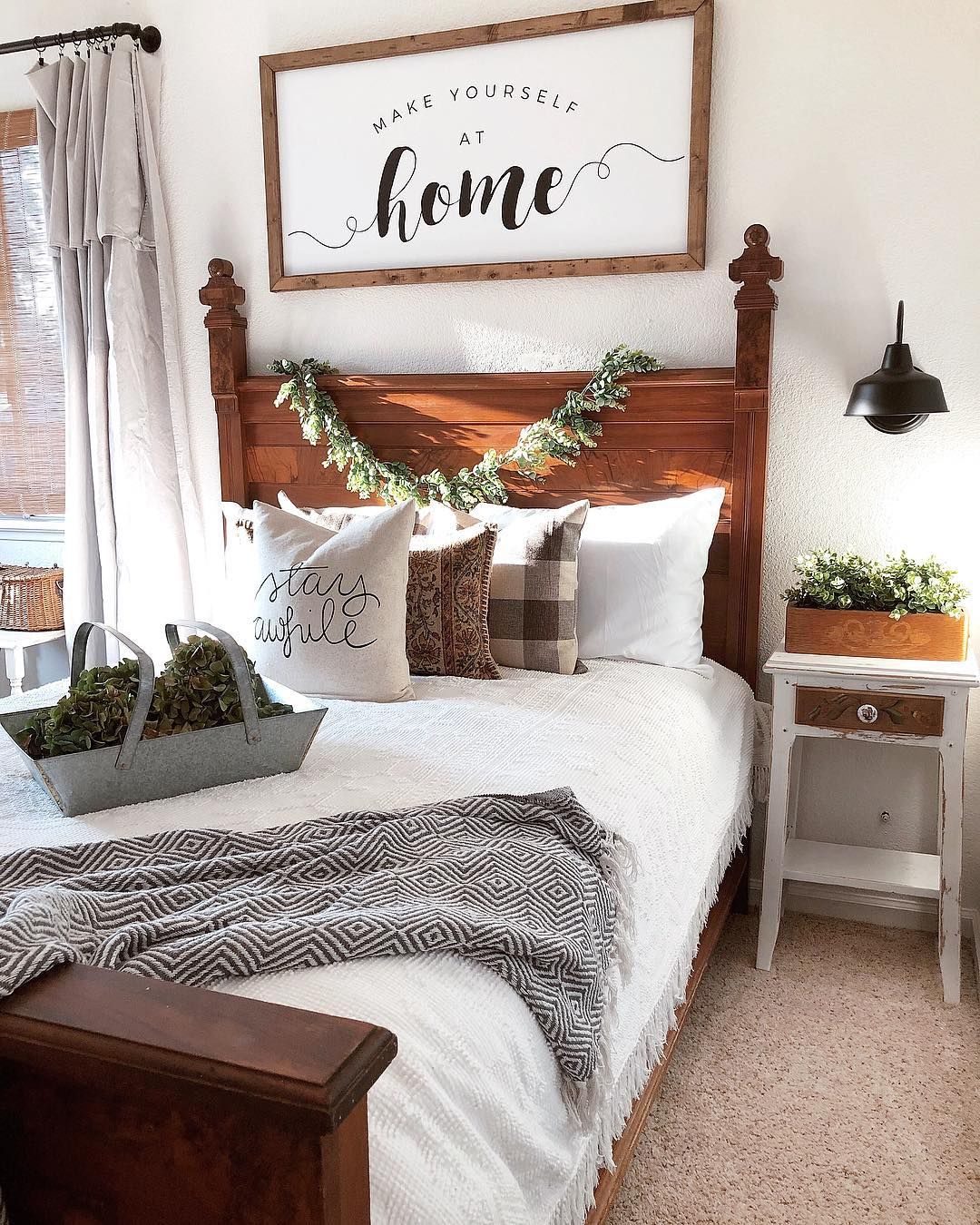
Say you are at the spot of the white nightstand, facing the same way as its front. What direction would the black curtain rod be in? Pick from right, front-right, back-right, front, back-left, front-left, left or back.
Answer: right

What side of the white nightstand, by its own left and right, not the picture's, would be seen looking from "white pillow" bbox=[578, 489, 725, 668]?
right

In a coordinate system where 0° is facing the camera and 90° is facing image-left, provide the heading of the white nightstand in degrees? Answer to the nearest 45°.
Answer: approximately 0°

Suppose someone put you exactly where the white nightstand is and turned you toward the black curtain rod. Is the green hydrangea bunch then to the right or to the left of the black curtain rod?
left

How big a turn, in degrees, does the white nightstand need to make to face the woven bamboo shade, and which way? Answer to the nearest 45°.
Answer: approximately 90° to its right

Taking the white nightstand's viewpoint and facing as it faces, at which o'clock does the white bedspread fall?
The white bedspread is roughly at 1 o'clock from the white nightstand.

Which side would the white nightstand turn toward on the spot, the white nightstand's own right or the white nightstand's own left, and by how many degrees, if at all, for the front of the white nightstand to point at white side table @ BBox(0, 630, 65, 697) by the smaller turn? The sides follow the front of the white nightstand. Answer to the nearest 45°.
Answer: approximately 90° to the white nightstand's own right
